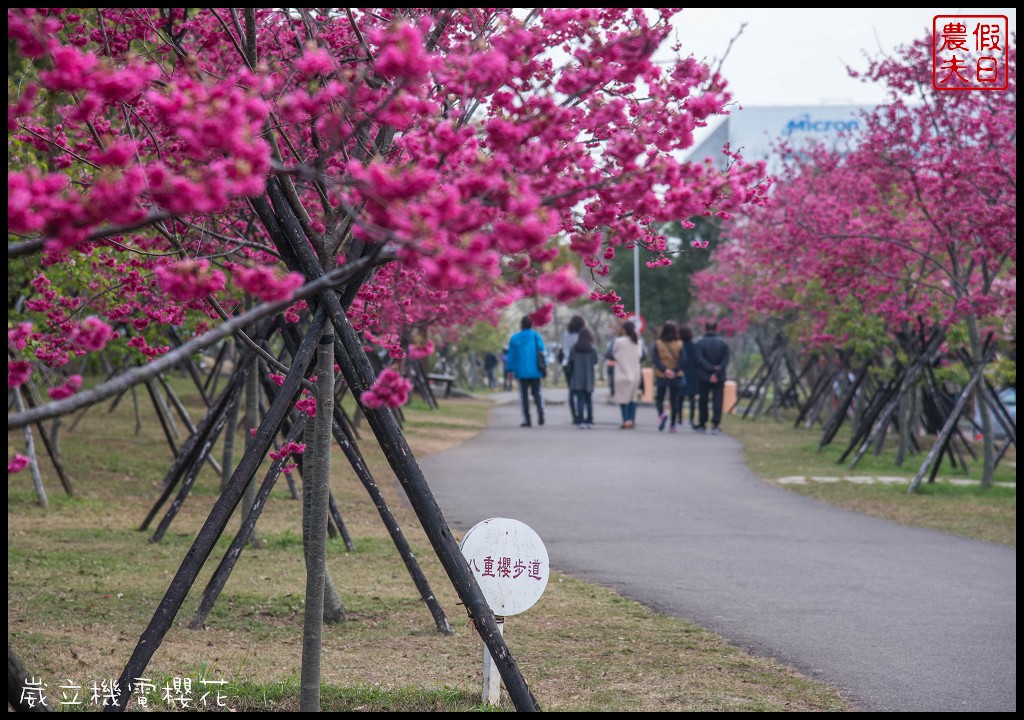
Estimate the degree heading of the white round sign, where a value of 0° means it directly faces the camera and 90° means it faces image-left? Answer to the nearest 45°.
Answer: approximately 0°

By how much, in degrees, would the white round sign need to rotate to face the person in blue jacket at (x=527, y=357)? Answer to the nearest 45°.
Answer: approximately 180°

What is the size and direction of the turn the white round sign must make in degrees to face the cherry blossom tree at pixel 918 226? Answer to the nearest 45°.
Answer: approximately 135° to its left

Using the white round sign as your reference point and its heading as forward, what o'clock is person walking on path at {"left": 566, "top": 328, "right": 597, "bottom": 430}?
The person walking on path is roughly at 6 o'clock from the white round sign.

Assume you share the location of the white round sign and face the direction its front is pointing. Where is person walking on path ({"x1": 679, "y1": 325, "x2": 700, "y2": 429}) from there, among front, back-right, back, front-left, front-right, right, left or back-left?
back

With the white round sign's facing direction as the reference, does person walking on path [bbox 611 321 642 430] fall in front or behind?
behind

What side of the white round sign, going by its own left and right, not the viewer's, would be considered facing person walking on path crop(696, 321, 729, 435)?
back

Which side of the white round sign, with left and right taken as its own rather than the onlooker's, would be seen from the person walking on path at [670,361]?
back
